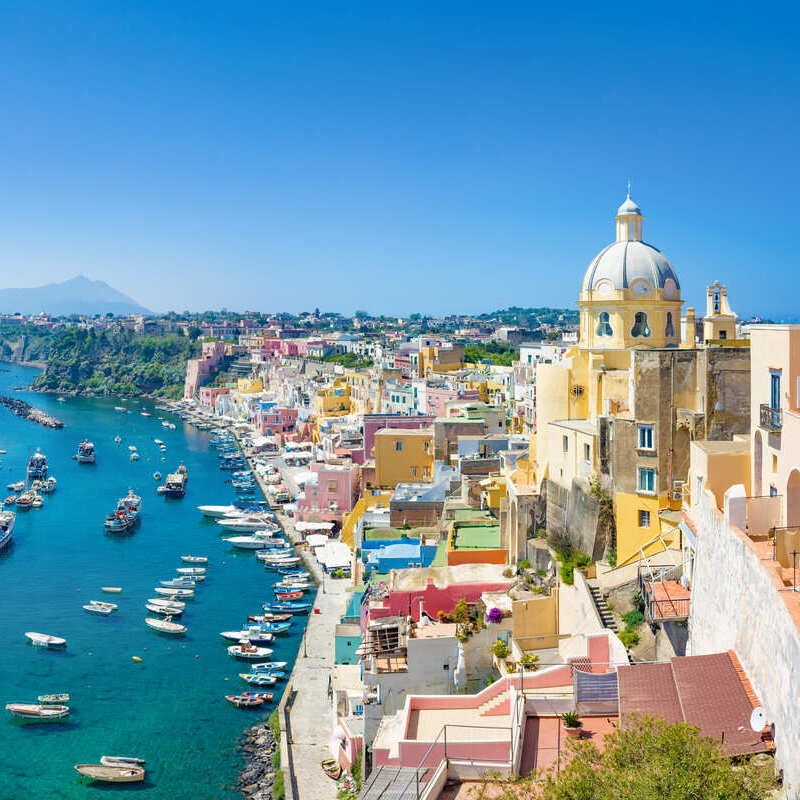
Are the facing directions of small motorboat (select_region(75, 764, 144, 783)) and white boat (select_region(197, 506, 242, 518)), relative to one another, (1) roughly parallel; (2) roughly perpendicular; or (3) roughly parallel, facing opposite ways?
roughly parallel

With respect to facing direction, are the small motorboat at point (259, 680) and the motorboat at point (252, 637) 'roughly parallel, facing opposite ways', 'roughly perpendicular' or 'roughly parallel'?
roughly parallel

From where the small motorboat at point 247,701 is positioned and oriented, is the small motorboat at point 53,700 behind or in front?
in front

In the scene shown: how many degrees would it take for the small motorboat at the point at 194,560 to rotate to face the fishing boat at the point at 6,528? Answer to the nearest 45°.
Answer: approximately 45° to its right

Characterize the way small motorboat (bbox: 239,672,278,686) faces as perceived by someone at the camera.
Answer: facing to the left of the viewer

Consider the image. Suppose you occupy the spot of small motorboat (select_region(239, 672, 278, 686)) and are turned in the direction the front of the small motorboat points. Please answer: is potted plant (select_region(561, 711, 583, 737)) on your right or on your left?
on your left

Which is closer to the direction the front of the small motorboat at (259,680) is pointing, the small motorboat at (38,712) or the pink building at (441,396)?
the small motorboat

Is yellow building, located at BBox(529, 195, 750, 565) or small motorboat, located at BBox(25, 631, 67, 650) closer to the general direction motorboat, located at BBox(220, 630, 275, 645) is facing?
the small motorboat

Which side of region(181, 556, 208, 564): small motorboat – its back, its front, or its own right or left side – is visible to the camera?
left

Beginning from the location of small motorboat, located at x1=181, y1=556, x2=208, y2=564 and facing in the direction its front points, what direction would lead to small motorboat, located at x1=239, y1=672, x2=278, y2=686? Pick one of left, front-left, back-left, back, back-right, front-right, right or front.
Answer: left

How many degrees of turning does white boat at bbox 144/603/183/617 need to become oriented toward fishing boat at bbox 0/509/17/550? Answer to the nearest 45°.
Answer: approximately 45° to its right

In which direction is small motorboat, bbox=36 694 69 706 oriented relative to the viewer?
to the viewer's left
